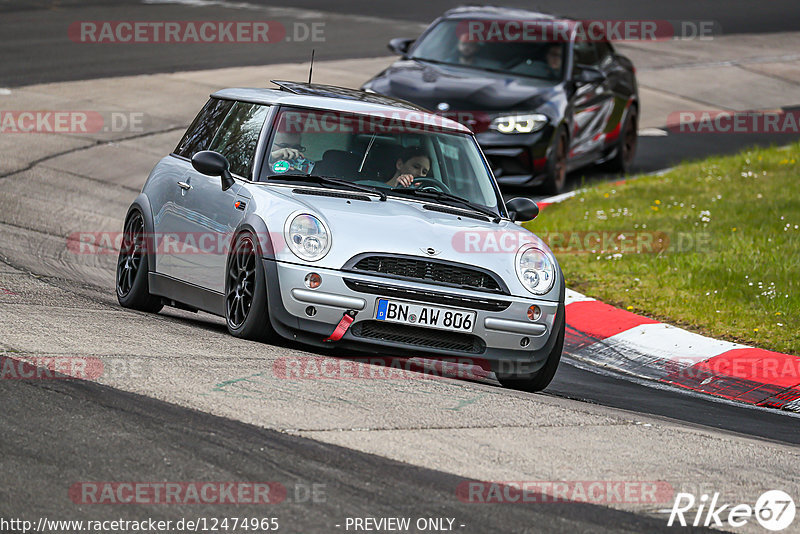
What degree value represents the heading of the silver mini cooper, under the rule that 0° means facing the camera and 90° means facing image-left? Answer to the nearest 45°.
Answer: approximately 315°

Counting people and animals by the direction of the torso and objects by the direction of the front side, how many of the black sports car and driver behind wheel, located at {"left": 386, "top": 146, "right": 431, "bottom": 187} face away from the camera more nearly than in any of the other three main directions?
0

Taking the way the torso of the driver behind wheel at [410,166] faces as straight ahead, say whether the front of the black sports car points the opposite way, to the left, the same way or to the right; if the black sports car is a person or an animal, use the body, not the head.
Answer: to the right

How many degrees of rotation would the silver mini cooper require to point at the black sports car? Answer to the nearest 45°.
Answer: approximately 135° to its left

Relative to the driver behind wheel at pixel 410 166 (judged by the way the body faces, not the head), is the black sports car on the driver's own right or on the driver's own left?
on the driver's own left

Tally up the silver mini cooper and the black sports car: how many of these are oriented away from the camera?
0

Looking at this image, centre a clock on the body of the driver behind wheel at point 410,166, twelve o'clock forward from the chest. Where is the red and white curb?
The red and white curb is roughly at 10 o'clock from the driver behind wheel.

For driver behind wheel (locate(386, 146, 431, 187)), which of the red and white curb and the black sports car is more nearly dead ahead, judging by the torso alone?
the red and white curb

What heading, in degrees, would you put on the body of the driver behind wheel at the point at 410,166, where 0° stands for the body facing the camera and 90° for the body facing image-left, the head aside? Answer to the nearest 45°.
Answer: approximately 315°

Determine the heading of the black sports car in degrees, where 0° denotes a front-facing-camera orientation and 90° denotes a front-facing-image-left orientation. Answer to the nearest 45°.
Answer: approximately 45°

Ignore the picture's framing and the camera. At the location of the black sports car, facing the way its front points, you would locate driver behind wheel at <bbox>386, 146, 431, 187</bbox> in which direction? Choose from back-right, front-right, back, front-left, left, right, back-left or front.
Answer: front-left

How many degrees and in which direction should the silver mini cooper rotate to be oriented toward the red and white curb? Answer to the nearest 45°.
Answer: approximately 45° to its left

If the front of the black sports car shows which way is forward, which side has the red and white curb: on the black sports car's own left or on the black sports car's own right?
on the black sports car's own left

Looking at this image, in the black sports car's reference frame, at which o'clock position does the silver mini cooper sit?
The silver mini cooper is roughly at 11 o'clock from the black sports car.
